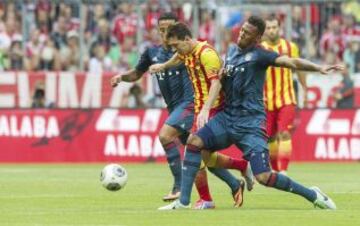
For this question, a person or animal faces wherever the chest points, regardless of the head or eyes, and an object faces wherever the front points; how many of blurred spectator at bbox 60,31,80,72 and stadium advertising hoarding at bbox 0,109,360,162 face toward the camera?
2

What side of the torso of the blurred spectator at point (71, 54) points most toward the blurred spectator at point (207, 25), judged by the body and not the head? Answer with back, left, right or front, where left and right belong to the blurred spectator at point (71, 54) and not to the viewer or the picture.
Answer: left

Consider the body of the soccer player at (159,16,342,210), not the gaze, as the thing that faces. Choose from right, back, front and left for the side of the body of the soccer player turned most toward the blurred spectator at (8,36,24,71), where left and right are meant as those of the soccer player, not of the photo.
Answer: right

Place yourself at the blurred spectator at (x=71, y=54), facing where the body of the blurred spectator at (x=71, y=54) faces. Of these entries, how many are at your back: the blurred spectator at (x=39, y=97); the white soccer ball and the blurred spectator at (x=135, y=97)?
0

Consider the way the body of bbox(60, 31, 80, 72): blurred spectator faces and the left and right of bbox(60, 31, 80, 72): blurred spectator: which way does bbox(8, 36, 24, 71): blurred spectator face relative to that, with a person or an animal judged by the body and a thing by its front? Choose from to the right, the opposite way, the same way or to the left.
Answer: the same way

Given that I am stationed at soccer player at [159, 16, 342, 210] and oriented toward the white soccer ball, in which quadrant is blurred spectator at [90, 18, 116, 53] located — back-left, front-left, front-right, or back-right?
front-right

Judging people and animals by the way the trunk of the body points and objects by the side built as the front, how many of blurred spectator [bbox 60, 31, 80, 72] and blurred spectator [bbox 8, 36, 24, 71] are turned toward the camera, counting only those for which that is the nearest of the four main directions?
2

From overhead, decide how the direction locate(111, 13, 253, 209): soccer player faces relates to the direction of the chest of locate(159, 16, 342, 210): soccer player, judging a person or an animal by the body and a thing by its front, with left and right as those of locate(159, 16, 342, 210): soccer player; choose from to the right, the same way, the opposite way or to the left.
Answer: the same way

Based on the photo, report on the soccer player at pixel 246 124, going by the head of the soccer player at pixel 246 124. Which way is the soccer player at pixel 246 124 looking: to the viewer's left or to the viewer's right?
to the viewer's left

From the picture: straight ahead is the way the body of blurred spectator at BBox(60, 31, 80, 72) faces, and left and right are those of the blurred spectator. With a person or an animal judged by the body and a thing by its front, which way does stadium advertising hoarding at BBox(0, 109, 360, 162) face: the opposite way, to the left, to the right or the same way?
the same way

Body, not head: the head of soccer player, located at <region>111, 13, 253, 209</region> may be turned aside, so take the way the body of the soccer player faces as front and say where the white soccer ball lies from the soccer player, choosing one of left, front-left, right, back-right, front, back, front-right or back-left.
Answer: front

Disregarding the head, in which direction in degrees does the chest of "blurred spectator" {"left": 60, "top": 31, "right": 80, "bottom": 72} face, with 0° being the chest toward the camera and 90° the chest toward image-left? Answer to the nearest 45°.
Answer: approximately 0°

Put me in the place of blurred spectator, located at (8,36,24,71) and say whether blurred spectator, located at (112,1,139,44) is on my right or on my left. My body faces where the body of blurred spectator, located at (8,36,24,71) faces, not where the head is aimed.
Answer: on my left

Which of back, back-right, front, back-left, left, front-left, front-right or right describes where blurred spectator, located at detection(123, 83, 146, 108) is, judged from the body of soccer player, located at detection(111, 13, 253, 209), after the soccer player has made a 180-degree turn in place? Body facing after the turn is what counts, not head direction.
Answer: front-left

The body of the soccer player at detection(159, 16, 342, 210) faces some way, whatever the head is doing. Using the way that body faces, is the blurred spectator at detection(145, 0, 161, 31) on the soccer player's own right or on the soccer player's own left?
on the soccer player's own right

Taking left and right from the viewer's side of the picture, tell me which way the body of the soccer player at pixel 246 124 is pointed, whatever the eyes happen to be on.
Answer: facing the viewer and to the left of the viewer

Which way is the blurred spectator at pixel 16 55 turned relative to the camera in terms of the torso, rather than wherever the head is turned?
toward the camera

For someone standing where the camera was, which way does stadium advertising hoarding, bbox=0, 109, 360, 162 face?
facing the viewer
